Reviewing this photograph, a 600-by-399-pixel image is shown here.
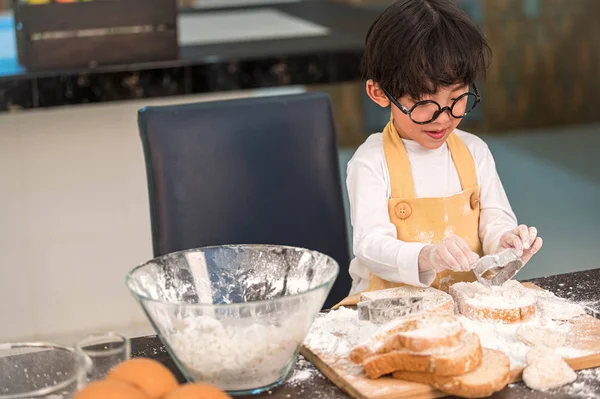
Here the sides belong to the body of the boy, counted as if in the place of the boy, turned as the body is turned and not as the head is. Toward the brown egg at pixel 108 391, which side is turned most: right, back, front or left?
right

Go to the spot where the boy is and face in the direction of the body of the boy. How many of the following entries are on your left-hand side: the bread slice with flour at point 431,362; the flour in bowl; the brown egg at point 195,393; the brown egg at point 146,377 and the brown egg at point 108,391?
0

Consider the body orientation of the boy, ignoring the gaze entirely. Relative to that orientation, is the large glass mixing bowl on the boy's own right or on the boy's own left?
on the boy's own right

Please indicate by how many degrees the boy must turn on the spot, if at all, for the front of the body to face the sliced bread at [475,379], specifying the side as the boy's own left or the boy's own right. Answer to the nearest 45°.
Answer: approximately 45° to the boy's own right

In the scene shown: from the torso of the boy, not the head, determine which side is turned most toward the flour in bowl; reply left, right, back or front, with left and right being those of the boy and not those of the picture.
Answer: right

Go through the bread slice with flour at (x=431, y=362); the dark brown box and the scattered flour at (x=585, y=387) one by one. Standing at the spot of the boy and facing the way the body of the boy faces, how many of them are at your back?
1

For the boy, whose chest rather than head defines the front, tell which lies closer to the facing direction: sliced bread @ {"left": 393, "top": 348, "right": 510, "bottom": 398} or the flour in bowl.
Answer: the sliced bread

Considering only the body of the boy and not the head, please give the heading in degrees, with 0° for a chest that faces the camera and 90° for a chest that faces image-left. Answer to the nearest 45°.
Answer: approximately 315°

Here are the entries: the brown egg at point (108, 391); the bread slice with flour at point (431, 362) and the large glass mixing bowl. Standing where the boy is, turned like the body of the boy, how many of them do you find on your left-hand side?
0

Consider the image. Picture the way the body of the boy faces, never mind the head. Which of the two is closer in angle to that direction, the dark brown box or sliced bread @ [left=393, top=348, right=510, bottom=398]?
the sliced bread

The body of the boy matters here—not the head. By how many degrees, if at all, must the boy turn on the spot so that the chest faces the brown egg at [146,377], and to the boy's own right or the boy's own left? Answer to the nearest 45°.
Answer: approximately 90° to the boy's own right

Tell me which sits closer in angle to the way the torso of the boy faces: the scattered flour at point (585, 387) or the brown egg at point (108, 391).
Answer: the scattered flour
